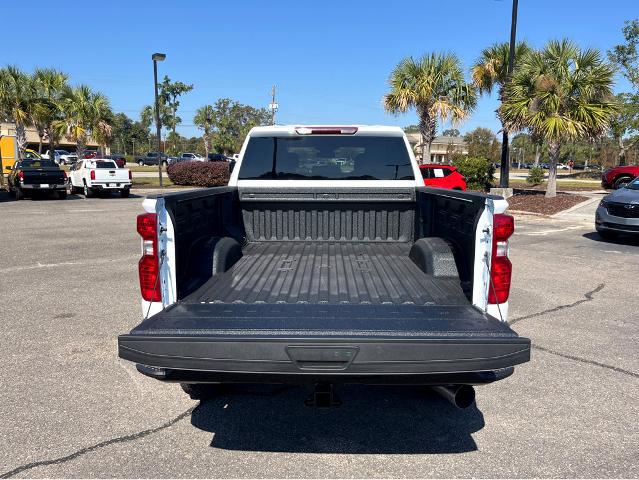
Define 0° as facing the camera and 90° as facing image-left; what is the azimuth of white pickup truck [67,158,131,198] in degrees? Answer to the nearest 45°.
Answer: approximately 135°

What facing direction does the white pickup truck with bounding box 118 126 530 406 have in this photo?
away from the camera

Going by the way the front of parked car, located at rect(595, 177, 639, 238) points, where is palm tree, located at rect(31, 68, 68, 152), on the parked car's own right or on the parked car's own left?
on the parked car's own right

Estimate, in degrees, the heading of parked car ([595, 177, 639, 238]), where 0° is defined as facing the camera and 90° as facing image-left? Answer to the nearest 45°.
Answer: approximately 45°

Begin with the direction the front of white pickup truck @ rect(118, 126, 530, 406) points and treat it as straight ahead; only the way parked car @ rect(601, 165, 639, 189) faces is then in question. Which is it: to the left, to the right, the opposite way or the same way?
to the left

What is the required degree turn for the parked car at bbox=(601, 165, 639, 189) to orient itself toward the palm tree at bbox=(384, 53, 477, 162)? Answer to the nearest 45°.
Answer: approximately 45° to its right

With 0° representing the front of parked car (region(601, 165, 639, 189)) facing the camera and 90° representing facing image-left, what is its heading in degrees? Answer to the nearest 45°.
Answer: approximately 45°

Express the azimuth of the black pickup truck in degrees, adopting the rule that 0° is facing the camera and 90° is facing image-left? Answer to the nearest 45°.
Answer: approximately 135°

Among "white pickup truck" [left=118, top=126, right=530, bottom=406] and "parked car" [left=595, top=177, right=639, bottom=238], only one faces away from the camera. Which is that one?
the white pickup truck

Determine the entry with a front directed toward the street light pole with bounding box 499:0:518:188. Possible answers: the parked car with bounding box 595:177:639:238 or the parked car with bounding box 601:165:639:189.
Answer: the parked car with bounding box 601:165:639:189
